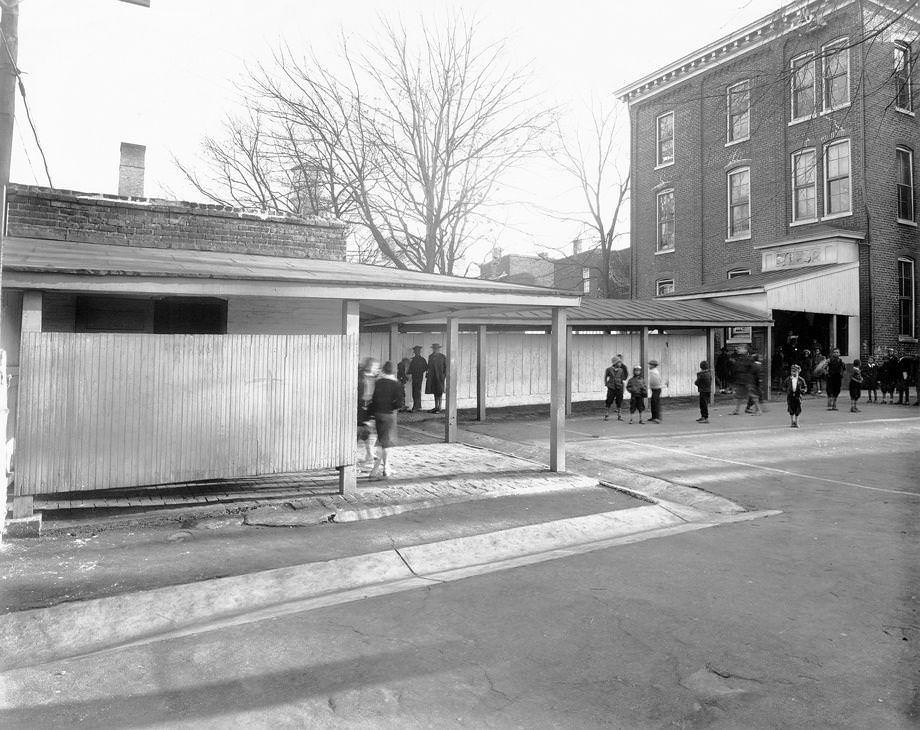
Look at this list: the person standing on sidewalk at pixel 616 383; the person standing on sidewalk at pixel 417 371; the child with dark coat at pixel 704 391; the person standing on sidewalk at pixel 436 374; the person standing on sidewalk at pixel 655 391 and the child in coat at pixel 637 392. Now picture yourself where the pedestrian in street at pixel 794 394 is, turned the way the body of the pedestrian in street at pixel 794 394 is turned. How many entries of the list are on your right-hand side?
6

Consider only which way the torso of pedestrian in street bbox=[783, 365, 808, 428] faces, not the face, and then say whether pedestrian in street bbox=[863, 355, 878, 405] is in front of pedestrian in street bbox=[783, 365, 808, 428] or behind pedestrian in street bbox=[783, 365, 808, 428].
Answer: behind

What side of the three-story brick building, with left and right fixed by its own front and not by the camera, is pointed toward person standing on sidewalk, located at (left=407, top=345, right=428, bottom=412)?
front

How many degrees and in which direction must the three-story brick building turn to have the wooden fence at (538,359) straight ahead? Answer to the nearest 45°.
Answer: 0° — it already faces it

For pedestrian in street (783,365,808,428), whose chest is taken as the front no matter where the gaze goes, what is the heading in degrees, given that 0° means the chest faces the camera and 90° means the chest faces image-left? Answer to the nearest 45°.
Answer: approximately 0°

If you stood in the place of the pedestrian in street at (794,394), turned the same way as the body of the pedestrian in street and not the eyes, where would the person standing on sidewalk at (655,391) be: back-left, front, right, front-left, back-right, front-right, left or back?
right

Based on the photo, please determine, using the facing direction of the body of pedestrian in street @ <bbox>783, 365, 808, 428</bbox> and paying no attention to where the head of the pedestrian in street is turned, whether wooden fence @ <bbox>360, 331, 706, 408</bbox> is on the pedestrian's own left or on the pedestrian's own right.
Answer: on the pedestrian's own right

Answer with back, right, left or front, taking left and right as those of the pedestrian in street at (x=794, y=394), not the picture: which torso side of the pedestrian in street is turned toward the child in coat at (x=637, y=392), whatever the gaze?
right

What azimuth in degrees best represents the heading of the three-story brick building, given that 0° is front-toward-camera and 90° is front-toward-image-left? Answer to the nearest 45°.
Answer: approximately 45°

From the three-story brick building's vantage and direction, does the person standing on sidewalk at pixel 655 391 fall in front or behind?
in front

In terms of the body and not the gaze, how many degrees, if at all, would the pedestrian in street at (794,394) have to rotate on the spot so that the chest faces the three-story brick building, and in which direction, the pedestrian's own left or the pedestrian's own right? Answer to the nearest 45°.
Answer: approximately 180°

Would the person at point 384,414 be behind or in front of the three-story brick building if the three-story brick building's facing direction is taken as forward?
in front

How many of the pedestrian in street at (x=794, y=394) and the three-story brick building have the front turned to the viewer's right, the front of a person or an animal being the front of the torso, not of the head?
0
